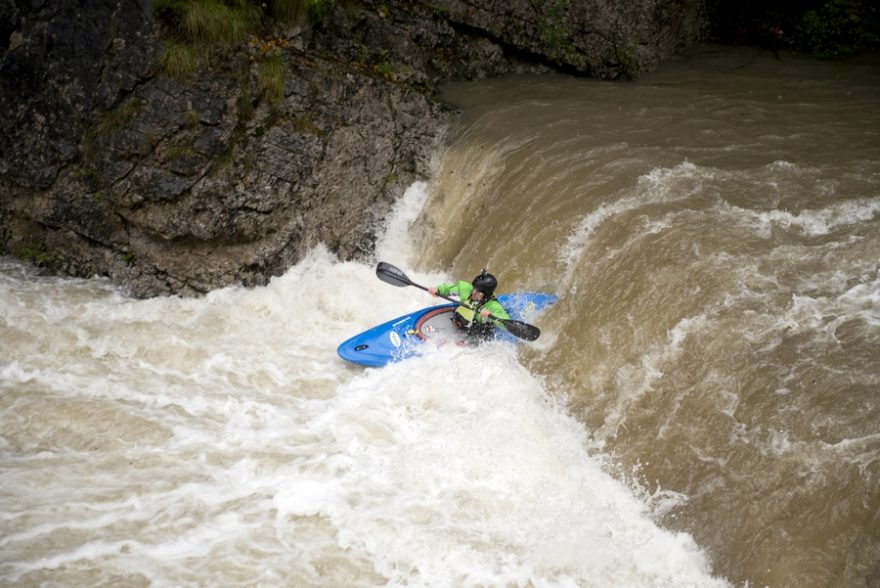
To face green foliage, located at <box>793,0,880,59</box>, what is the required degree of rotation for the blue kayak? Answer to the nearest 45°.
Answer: approximately 180°

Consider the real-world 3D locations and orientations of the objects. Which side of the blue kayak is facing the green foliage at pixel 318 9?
right

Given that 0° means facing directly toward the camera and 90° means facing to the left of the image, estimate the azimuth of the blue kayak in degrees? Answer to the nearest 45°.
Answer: approximately 45°

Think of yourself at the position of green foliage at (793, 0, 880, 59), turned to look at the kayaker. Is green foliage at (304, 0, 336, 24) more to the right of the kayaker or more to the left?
right

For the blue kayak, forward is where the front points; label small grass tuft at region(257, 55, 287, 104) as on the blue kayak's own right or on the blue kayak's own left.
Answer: on the blue kayak's own right
